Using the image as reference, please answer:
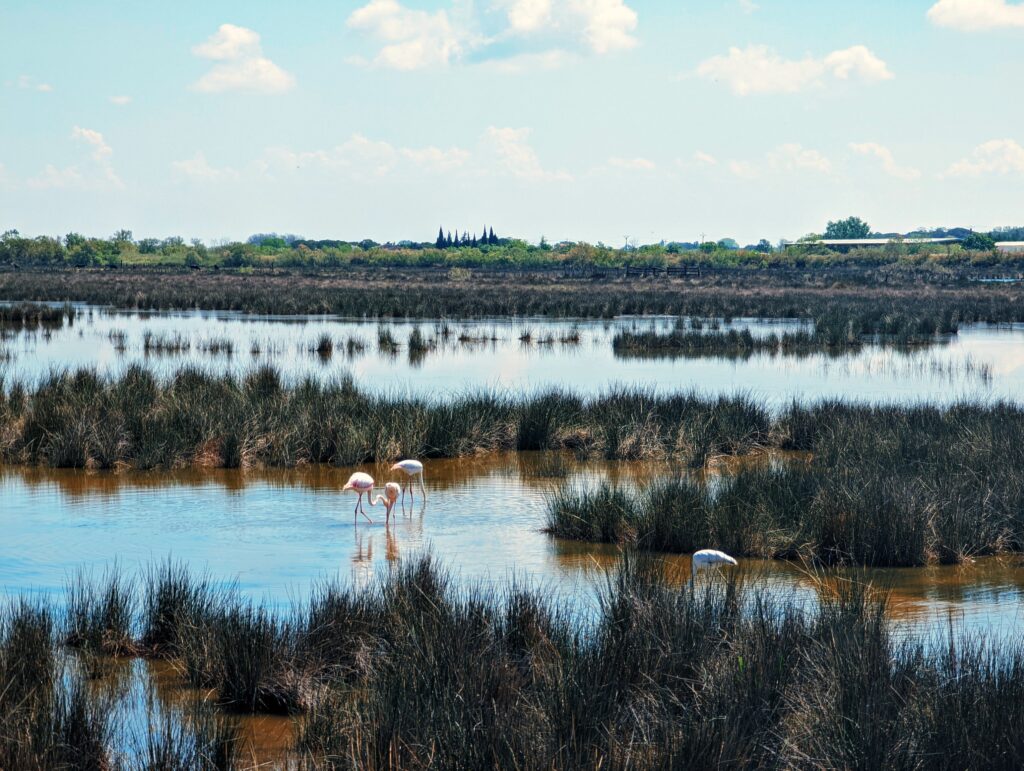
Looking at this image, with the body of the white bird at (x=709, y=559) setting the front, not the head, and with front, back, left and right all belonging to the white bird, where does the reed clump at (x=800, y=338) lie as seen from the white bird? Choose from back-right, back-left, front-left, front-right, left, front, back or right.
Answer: right

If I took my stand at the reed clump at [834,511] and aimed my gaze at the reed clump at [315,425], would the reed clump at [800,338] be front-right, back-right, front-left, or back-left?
front-right

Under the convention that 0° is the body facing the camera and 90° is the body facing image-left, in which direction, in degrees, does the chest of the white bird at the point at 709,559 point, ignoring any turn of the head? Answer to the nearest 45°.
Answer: approximately 90°

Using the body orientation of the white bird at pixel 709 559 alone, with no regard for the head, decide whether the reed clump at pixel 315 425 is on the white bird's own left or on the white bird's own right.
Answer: on the white bird's own right

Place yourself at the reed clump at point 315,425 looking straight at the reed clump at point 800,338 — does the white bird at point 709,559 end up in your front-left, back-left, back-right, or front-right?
back-right

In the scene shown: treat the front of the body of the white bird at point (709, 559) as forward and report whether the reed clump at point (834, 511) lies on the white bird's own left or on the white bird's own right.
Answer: on the white bird's own right
